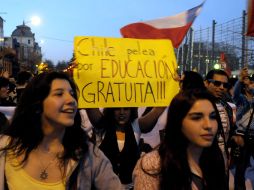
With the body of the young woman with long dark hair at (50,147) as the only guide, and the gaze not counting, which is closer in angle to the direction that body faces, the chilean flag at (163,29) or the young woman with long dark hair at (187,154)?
the young woman with long dark hair

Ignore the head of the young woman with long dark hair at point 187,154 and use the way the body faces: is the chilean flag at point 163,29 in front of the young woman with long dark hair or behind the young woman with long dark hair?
behind

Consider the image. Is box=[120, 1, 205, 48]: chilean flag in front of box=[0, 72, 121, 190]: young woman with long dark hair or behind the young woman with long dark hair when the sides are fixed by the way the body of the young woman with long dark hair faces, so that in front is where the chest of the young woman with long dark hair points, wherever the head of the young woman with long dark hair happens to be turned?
behind

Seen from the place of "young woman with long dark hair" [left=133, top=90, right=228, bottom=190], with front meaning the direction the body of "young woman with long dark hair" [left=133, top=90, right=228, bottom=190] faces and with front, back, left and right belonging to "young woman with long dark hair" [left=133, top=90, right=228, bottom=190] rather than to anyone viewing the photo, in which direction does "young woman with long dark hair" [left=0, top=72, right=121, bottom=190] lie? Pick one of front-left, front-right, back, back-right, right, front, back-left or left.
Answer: back-right

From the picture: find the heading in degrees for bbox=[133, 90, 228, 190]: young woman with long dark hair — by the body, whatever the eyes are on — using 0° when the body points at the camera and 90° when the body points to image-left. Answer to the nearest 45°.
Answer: approximately 315°

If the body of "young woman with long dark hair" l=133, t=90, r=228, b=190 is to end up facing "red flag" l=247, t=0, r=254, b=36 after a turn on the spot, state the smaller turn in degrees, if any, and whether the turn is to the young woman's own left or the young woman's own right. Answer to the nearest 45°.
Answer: approximately 135° to the young woman's own left

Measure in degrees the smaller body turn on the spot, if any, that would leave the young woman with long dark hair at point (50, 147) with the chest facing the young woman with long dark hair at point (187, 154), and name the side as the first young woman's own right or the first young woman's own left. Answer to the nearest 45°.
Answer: approximately 90° to the first young woman's own left
